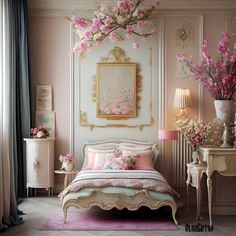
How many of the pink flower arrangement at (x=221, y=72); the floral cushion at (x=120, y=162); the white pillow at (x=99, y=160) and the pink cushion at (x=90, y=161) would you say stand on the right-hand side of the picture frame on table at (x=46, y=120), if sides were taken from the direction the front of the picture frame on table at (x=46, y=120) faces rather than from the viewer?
0

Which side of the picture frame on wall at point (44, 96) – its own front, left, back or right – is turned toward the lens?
front

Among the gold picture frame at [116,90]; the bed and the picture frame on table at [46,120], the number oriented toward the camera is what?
3

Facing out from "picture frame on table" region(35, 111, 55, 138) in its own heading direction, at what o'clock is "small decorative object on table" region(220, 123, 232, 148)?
The small decorative object on table is roughly at 10 o'clock from the picture frame on table.

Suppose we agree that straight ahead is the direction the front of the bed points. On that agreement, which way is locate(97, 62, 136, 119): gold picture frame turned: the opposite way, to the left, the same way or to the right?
the same way

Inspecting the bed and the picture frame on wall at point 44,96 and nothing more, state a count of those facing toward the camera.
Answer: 2

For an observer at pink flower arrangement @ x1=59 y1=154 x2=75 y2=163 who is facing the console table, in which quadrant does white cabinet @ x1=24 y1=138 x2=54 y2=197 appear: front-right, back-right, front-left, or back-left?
back-right

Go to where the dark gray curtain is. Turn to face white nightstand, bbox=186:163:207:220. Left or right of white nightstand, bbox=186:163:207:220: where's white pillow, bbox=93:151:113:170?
left

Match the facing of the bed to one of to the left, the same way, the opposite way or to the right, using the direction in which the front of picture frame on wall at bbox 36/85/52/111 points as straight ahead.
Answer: the same way

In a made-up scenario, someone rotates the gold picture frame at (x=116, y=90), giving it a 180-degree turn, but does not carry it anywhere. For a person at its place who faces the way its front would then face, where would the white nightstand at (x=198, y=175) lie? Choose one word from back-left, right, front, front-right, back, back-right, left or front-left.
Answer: back-right

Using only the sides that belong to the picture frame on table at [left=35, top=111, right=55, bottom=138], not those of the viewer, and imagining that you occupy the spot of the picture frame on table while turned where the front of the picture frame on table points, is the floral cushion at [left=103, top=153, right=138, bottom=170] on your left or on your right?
on your left

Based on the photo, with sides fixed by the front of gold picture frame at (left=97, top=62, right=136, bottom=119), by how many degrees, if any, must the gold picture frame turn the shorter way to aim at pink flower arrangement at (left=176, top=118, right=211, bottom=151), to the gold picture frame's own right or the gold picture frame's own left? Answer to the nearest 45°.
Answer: approximately 45° to the gold picture frame's own left

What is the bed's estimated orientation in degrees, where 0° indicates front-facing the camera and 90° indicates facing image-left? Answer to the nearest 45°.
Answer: approximately 0°

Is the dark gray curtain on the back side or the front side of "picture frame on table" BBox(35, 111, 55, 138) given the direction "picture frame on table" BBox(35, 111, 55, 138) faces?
on the front side
